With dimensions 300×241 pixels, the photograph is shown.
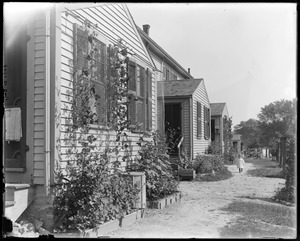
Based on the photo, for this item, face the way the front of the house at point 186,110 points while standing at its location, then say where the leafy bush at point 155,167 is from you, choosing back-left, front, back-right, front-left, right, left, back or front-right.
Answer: front-right

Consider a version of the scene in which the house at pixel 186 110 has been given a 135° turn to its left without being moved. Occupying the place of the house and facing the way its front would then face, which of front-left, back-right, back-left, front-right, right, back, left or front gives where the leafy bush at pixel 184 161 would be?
back

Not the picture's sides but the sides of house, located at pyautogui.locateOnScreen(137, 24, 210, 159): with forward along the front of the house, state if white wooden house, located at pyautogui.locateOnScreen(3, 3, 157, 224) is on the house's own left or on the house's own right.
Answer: on the house's own right

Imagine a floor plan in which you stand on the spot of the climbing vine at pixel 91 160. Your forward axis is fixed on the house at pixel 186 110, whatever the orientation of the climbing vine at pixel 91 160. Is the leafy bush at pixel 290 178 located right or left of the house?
right

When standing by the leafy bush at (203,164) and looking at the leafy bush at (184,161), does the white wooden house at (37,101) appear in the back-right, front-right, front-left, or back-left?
front-left

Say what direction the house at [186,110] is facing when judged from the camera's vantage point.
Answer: facing the viewer and to the right of the viewer
